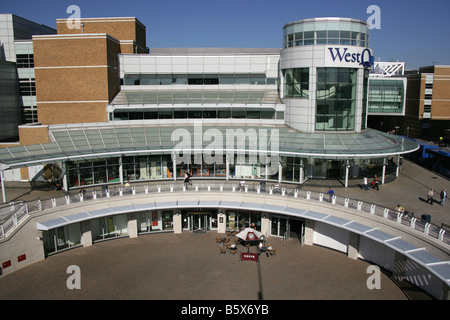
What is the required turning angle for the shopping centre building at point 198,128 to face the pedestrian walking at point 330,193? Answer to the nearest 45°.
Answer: approximately 45° to its left
